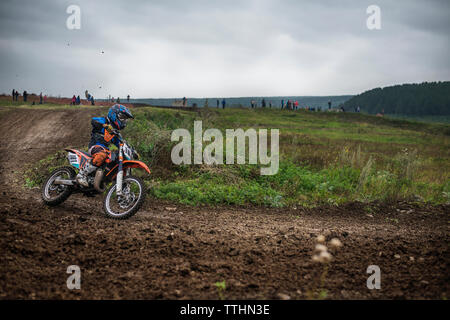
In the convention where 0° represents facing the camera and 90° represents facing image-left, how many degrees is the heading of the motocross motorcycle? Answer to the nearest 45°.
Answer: approximately 315°
